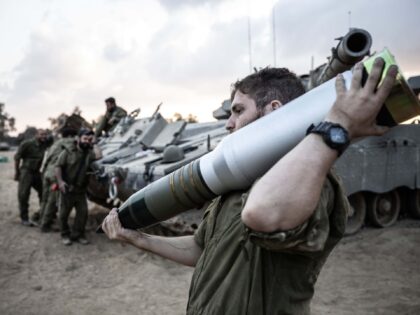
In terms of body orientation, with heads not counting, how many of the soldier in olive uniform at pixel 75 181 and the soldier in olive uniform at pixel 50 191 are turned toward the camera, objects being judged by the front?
1

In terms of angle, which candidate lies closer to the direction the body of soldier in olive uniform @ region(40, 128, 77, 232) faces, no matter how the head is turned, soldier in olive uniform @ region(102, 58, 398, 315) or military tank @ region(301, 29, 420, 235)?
the military tank

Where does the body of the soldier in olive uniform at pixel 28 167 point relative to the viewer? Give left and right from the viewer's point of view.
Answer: facing the viewer and to the right of the viewer

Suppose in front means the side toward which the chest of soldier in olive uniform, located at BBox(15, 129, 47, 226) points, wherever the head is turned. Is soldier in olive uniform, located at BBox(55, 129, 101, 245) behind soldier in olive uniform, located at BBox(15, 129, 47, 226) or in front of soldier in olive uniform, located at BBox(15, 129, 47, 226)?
in front

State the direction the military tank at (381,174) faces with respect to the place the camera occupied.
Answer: facing the viewer and to the left of the viewer

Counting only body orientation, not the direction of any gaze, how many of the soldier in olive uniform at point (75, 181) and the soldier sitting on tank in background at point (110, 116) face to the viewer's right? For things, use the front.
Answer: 0

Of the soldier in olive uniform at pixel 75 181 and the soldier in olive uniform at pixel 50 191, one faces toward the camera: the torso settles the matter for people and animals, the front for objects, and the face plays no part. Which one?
the soldier in olive uniform at pixel 75 181

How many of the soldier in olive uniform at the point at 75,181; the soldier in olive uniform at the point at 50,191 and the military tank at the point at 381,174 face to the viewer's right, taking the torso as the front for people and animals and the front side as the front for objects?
1

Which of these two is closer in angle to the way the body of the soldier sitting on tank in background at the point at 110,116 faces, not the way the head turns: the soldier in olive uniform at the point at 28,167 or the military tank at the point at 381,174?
the soldier in olive uniform

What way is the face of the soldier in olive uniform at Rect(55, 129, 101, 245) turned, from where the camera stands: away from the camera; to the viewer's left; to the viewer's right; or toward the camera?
toward the camera

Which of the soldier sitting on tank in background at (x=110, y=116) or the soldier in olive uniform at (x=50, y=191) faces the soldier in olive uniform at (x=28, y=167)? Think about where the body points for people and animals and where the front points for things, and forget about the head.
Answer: the soldier sitting on tank in background

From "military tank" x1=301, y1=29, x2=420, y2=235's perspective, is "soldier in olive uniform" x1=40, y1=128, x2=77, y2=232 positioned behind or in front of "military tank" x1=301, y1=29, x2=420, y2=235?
in front

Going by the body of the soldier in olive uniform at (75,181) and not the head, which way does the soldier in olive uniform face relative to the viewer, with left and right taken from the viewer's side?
facing the viewer

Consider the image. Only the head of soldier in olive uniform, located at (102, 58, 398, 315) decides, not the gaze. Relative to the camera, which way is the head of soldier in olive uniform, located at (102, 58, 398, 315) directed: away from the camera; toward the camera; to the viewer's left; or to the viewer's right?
to the viewer's left

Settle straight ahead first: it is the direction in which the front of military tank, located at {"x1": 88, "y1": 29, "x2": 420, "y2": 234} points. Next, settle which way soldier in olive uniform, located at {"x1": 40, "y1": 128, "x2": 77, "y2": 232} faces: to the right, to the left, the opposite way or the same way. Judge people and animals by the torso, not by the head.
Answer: the opposite way

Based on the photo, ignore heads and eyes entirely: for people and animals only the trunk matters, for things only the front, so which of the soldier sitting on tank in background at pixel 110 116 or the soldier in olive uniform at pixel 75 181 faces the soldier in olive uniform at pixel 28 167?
the soldier sitting on tank in background
